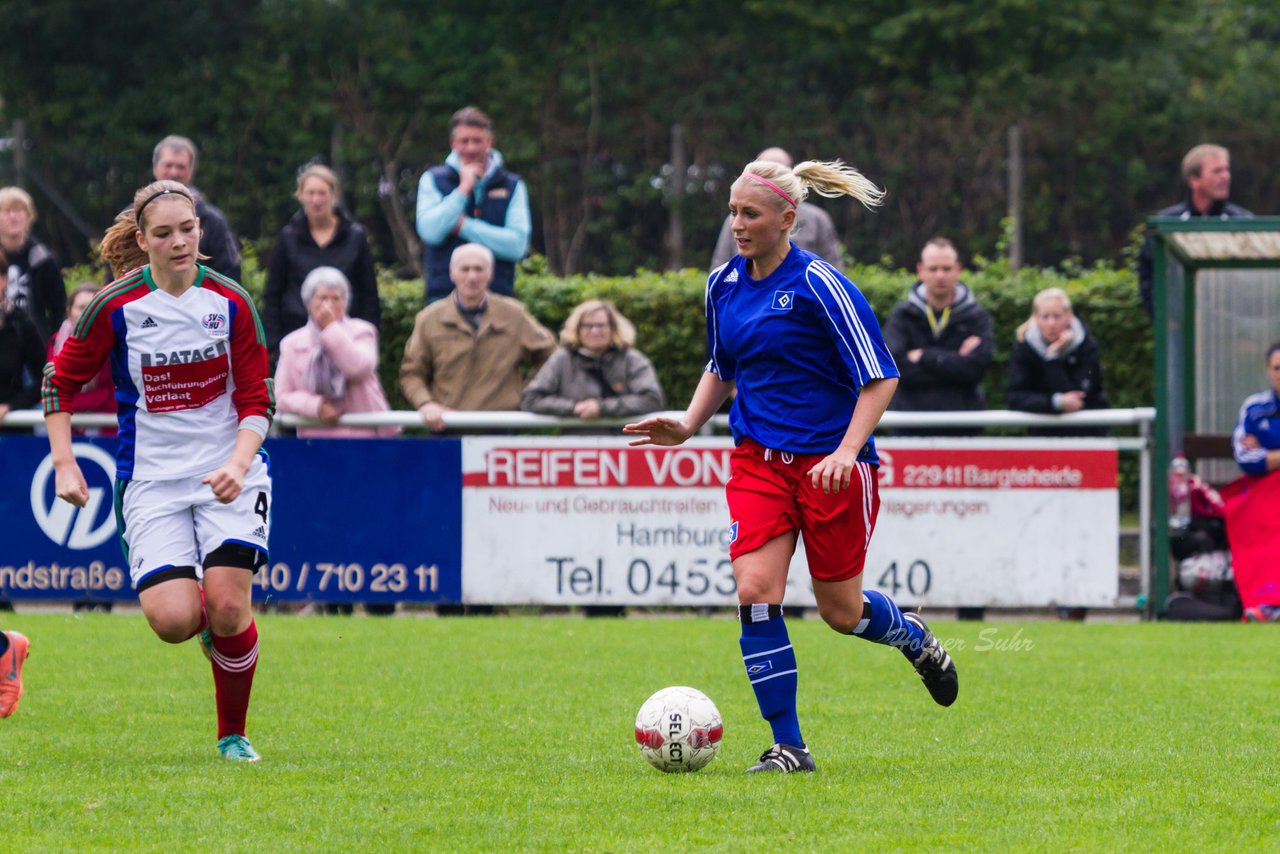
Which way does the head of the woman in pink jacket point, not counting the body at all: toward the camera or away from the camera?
toward the camera

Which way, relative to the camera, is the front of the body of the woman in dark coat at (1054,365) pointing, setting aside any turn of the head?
toward the camera

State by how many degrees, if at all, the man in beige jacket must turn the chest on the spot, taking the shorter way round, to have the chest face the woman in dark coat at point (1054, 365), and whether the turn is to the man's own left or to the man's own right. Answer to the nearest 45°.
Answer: approximately 90° to the man's own left

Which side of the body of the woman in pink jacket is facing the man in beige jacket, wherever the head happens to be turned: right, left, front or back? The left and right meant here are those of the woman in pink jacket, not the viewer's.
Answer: left

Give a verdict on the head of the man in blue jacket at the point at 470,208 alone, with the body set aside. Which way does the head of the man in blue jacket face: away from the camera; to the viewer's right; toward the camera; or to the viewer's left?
toward the camera

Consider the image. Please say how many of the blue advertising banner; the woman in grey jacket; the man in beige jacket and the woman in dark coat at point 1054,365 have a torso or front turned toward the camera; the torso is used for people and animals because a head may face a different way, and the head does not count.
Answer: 4

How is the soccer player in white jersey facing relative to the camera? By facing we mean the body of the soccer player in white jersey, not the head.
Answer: toward the camera

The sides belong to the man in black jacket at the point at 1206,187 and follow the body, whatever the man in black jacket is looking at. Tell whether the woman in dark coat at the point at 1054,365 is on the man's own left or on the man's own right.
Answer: on the man's own right

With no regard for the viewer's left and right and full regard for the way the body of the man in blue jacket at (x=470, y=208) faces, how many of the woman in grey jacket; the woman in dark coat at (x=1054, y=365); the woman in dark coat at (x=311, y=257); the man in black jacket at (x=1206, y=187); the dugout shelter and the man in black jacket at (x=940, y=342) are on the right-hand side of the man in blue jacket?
1

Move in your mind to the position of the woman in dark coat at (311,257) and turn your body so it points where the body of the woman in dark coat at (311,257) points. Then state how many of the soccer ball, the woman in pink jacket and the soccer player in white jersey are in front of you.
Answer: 3

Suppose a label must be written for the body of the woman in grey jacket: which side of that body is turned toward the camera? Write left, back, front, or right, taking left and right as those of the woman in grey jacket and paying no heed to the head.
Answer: front

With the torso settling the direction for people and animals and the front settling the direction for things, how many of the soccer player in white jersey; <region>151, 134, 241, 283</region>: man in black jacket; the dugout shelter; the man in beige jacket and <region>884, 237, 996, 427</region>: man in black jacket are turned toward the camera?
5

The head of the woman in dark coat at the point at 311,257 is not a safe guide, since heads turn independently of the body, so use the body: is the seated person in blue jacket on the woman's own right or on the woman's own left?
on the woman's own left

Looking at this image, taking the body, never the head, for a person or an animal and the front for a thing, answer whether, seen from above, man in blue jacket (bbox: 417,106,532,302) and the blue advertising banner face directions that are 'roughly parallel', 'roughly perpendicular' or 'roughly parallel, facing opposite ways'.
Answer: roughly parallel

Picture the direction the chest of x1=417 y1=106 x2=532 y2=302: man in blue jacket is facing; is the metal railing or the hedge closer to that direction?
the metal railing
